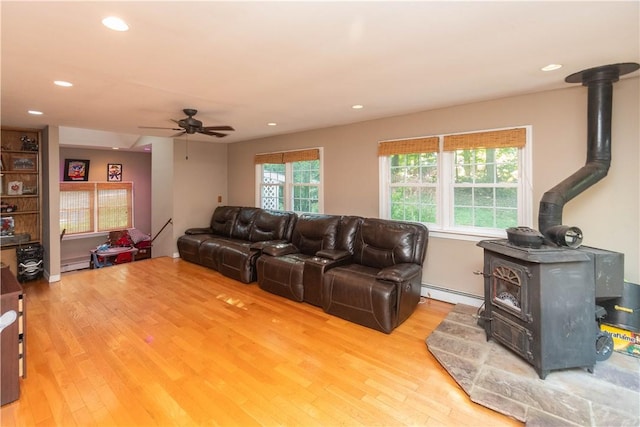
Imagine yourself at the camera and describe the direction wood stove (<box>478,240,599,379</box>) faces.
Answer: facing the viewer and to the left of the viewer

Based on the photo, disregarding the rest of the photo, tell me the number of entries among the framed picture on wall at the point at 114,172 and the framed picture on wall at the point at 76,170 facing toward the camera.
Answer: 2

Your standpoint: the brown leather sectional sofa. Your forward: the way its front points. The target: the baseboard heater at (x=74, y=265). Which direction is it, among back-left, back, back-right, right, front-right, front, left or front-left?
right

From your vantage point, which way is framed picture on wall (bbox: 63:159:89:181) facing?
toward the camera

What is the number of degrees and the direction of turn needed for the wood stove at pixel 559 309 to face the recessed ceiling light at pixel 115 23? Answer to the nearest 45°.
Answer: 0° — it already faces it

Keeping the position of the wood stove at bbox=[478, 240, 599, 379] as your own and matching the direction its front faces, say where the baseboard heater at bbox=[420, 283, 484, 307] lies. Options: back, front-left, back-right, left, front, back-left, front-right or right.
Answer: right

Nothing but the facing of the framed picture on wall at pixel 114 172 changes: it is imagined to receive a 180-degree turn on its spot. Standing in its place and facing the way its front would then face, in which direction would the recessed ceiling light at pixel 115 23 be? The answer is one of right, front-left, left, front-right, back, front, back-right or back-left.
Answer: back

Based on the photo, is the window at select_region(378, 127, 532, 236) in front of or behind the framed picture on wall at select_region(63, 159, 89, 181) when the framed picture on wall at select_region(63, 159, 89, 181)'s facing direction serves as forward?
in front

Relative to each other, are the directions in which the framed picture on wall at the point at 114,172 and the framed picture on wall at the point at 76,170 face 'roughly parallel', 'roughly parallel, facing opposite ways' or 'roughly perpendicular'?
roughly parallel
